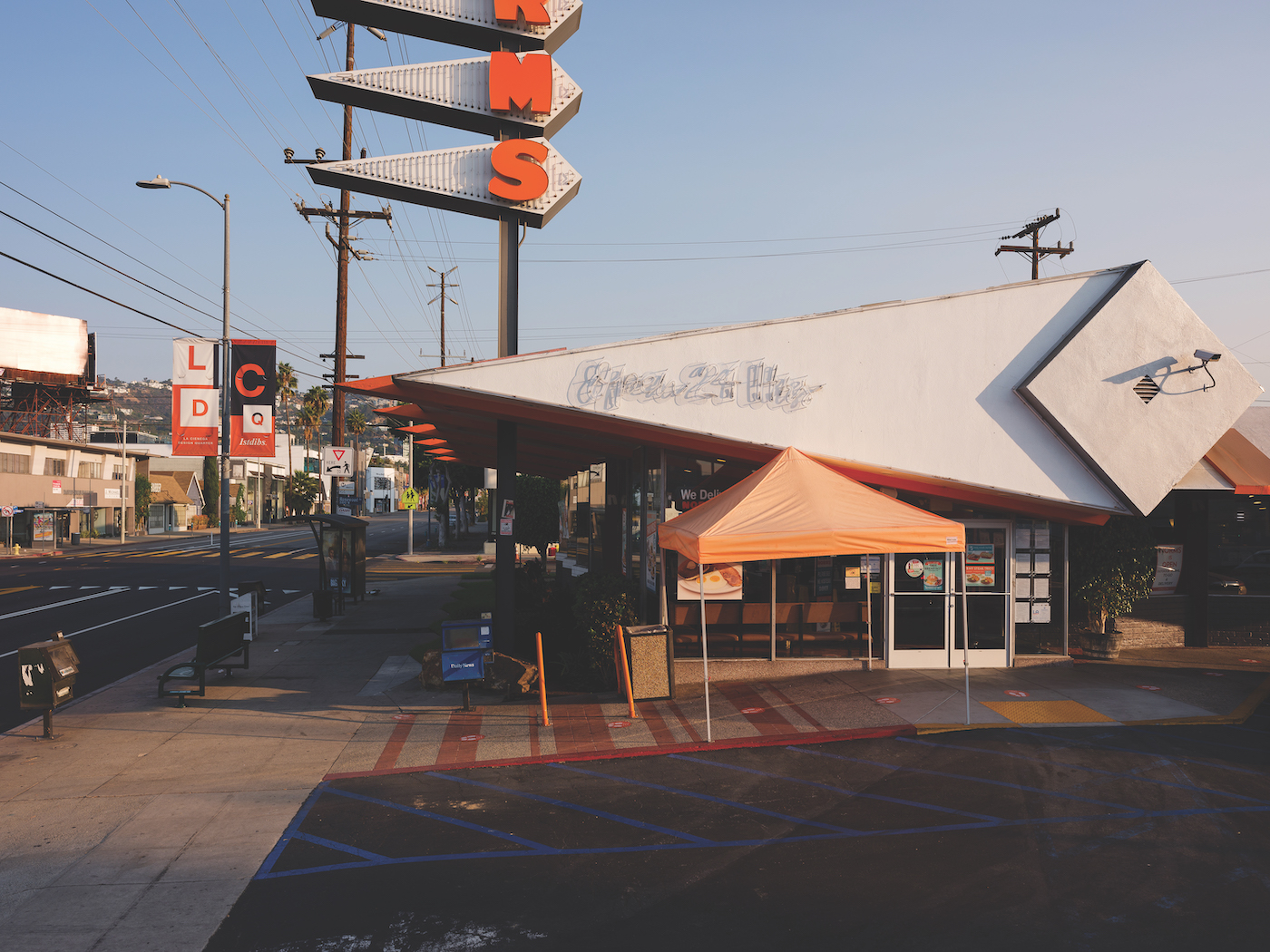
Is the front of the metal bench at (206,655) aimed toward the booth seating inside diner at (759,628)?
no

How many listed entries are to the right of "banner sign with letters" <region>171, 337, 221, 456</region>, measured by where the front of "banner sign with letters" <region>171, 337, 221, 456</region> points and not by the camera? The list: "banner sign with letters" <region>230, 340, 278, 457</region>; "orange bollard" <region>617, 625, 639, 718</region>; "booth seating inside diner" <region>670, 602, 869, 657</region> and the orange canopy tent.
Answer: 0

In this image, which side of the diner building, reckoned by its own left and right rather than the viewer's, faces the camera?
front

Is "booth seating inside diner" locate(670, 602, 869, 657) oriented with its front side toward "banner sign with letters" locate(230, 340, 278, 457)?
no

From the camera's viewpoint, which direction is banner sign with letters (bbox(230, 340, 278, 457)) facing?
toward the camera

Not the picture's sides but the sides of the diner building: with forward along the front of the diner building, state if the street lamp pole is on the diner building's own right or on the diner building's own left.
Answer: on the diner building's own right

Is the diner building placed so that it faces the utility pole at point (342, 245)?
no

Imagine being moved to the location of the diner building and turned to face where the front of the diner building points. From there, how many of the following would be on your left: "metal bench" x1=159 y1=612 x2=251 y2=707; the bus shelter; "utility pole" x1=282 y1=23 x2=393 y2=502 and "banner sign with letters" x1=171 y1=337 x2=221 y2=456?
0

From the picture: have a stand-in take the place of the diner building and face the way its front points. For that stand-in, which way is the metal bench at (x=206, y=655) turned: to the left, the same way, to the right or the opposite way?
to the right

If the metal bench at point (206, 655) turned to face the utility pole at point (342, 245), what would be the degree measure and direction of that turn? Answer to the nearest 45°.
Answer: approximately 45° to its right

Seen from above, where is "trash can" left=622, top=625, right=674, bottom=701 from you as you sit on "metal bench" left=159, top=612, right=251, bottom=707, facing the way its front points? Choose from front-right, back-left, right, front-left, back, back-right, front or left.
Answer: back

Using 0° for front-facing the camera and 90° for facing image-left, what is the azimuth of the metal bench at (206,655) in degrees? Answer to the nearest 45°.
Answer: approximately 135°
